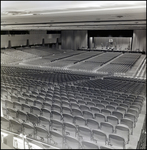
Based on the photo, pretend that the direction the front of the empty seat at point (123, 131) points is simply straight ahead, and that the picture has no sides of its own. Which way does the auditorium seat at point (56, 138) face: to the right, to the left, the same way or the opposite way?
the same way

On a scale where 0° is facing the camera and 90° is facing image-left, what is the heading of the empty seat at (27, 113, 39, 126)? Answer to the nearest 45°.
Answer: approximately 225°

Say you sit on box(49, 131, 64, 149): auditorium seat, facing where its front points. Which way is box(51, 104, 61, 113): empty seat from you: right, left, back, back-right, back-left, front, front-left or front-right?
front-left

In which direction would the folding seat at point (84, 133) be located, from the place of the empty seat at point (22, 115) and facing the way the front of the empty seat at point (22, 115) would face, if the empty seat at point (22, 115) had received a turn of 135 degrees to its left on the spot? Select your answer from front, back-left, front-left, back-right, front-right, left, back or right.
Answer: back-left

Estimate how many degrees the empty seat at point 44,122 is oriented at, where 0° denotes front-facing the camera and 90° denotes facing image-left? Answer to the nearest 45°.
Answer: approximately 225°

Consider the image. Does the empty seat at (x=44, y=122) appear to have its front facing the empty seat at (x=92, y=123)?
no

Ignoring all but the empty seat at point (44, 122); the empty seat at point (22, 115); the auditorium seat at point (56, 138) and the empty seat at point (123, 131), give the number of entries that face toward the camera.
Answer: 0

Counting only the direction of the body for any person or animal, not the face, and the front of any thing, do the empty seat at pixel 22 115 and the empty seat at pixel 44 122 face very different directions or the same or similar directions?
same or similar directions

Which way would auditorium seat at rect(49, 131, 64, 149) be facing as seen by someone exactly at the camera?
facing away from the viewer and to the right of the viewer

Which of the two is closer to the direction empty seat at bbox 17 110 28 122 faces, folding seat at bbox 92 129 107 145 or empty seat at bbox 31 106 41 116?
the empty seat

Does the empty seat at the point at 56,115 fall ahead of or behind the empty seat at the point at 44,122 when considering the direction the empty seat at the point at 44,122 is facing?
ahead

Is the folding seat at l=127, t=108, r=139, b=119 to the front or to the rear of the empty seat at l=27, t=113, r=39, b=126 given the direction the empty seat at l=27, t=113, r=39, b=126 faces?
to the front

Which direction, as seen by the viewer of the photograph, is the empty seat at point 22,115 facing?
facing away from the viewer and to the right of the viewer

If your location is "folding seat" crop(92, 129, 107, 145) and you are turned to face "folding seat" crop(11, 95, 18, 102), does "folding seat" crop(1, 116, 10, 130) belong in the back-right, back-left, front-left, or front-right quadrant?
front-left

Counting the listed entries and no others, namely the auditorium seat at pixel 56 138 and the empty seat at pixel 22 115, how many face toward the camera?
0

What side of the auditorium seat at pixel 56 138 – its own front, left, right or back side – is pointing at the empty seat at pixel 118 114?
front
